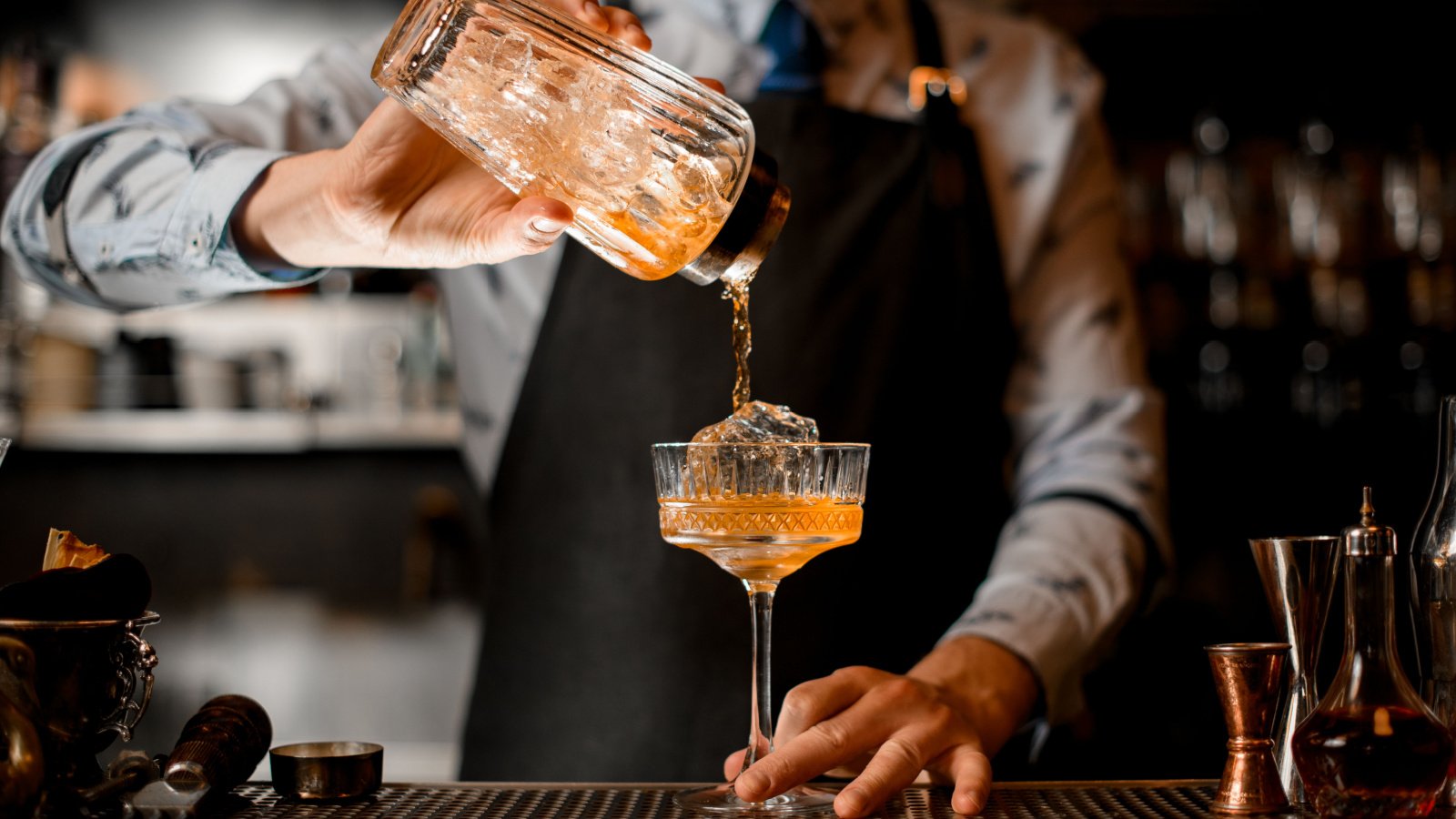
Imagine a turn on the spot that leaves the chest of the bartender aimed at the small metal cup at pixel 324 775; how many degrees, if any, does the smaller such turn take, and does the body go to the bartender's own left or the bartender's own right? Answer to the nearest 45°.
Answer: approximately 45° to the bartender's own right

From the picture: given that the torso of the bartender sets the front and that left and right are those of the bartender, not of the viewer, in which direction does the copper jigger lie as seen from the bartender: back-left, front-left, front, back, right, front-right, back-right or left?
front

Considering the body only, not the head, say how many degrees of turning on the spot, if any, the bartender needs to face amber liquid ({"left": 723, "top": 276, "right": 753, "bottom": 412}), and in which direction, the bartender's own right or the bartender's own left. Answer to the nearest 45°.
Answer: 0° — they already face it

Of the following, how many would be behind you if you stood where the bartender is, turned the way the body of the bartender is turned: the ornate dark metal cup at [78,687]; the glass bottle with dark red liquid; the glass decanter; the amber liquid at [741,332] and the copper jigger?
0

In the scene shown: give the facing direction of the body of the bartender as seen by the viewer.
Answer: toward the camera

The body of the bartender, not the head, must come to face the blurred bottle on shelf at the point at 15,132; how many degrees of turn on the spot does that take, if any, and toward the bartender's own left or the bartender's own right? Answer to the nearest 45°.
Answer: approximately 135° to the bartender's own right

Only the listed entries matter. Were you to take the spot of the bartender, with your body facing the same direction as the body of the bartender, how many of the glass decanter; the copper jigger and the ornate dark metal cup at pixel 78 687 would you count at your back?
0

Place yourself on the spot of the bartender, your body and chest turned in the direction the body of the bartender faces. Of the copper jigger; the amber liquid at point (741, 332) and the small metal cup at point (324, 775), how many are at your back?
0

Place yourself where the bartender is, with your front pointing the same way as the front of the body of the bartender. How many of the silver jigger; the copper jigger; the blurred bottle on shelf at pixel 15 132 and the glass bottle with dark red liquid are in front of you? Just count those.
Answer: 3

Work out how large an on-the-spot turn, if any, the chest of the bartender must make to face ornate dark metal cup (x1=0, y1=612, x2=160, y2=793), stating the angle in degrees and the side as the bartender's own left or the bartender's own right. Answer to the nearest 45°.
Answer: approximately 45° to the bartender's own right

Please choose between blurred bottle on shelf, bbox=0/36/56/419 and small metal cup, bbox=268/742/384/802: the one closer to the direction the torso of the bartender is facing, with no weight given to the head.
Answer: the small metal cup

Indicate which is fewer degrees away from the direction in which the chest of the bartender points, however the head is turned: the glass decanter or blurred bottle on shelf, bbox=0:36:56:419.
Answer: the glass decanter
